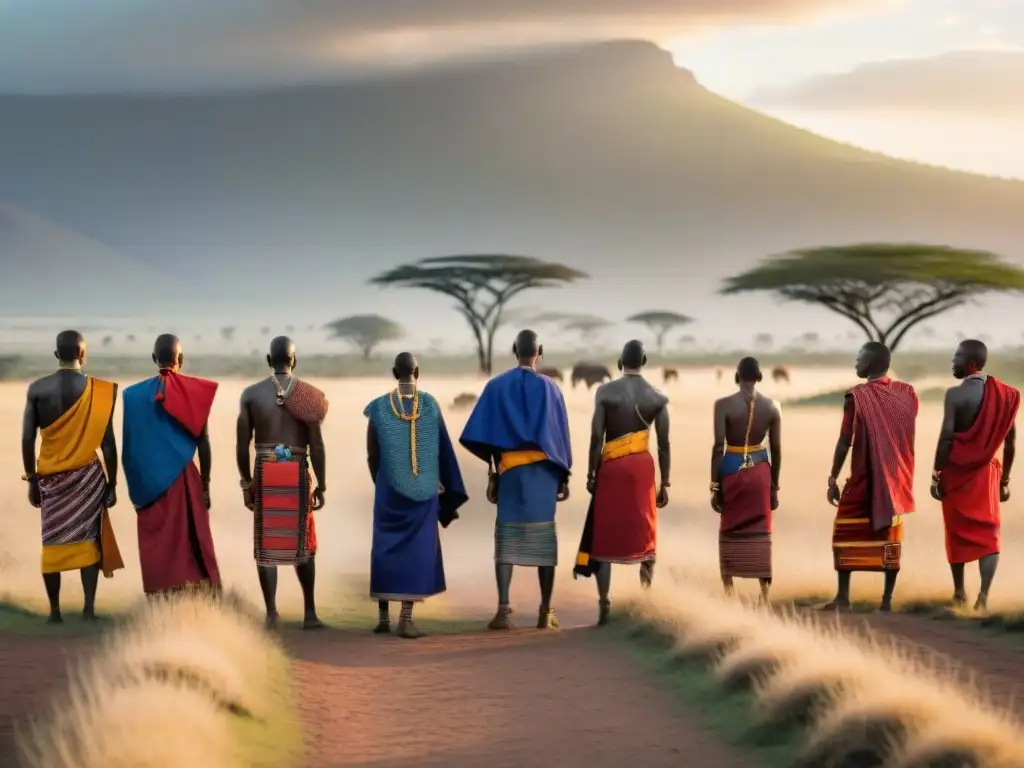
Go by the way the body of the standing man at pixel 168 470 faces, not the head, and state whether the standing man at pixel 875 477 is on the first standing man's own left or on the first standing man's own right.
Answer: on the first standing man's own right

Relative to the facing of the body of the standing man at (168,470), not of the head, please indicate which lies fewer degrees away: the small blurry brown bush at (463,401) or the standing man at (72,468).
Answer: the small blurry brown bush

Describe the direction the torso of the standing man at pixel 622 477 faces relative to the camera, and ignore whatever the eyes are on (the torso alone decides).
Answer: away from the camera

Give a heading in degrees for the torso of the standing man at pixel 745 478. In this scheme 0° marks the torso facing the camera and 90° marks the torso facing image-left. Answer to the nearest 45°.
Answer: approximately 180°

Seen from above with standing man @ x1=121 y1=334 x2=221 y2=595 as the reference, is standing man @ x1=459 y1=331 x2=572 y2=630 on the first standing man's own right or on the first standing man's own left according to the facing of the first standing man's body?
on the first standing man's own right

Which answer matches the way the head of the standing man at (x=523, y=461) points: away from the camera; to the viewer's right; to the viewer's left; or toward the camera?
away from the camera

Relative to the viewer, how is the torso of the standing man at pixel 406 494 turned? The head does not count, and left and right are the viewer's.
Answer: facing away from the viewer

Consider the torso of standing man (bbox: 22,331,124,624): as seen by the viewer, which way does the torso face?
away from the camera

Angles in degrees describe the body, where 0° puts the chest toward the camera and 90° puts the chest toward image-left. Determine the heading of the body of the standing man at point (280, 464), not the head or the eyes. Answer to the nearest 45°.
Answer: approximately 180°

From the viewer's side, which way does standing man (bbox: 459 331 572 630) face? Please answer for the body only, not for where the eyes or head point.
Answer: away from the camera

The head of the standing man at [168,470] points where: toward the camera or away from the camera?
away from the camera

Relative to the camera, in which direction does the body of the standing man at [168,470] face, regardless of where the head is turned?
away from the camera
